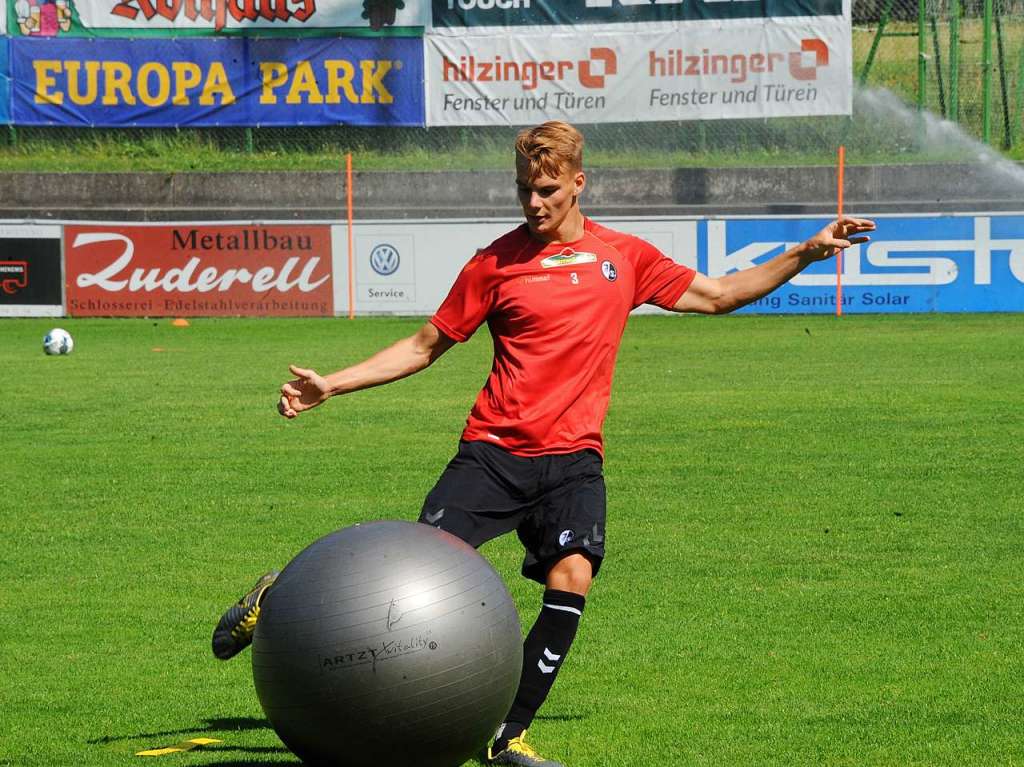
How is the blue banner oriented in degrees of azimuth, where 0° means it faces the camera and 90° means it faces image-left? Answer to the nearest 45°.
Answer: approximately 0°

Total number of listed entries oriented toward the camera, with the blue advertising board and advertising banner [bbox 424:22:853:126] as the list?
2

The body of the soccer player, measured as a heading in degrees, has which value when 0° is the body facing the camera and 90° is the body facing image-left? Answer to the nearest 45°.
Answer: approximately 0°

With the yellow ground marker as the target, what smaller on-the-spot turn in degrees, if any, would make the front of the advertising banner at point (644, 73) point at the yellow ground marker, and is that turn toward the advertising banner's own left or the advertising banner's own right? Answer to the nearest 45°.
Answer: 0° — it already faces it

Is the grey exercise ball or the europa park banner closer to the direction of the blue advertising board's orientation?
the grey exercise ball

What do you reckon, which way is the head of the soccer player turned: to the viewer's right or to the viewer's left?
to the viewer's left

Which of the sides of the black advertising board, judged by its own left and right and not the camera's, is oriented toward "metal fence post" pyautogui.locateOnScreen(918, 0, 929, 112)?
left

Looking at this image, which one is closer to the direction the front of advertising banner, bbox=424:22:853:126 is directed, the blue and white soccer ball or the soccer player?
the soccer player

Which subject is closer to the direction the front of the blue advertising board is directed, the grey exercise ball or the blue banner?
the grey exercise ball

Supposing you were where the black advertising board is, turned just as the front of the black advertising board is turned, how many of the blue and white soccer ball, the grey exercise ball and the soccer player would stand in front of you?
3

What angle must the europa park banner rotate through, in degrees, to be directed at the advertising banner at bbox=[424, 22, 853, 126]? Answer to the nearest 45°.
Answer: approximately 90° to its left
